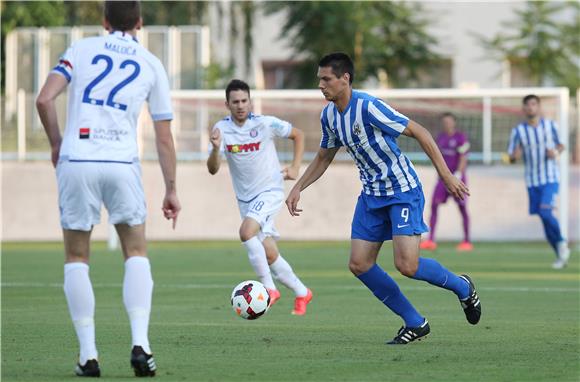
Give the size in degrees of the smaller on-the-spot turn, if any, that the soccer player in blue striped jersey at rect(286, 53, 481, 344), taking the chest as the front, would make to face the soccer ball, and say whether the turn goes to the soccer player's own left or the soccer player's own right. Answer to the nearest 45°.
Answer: approximately 90° to the soccer player's own right

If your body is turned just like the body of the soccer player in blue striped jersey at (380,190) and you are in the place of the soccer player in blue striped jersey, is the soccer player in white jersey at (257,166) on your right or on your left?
on your right

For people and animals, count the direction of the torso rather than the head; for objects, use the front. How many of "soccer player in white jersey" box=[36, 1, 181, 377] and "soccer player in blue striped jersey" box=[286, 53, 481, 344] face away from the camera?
1

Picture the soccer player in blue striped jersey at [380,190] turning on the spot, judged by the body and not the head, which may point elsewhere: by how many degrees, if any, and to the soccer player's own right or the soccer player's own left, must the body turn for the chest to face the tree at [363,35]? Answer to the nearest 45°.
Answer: approximately 135° to the soccer player's own right

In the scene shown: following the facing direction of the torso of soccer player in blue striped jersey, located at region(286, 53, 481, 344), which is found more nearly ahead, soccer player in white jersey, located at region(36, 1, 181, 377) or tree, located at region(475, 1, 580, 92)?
the soccer player in white jersey

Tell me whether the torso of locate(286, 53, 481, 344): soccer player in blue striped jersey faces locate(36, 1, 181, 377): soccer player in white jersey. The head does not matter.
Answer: yes

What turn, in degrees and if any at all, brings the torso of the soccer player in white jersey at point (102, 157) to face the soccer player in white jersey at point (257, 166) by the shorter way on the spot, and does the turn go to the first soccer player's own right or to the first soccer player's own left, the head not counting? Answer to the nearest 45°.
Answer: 0° — they already face them

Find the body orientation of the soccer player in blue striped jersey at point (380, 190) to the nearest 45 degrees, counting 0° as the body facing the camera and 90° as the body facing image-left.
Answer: approximately 45°

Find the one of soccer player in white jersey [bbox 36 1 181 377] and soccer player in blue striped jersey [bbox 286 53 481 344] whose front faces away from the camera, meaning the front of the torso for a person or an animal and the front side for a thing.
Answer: the soccer player in white jersey

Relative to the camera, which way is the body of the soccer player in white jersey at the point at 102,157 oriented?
away from the camera

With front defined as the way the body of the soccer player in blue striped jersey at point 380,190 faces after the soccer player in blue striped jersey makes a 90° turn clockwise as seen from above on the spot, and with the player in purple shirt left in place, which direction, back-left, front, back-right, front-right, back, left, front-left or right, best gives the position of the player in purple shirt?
front-right
